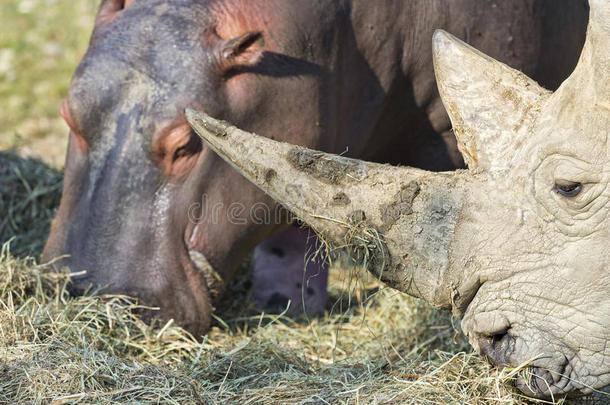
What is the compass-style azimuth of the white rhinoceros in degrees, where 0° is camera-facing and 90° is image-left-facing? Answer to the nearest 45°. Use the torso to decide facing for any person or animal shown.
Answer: approximately 90°

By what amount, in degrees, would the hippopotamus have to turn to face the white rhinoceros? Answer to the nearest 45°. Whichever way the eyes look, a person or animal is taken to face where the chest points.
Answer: approximately 90° to its left

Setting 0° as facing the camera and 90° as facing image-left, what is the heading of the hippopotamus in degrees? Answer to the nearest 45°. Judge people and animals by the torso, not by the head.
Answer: approximately 45°

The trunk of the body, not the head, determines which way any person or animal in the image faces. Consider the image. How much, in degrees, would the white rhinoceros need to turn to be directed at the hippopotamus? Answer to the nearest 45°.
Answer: approximately 45° to its right
